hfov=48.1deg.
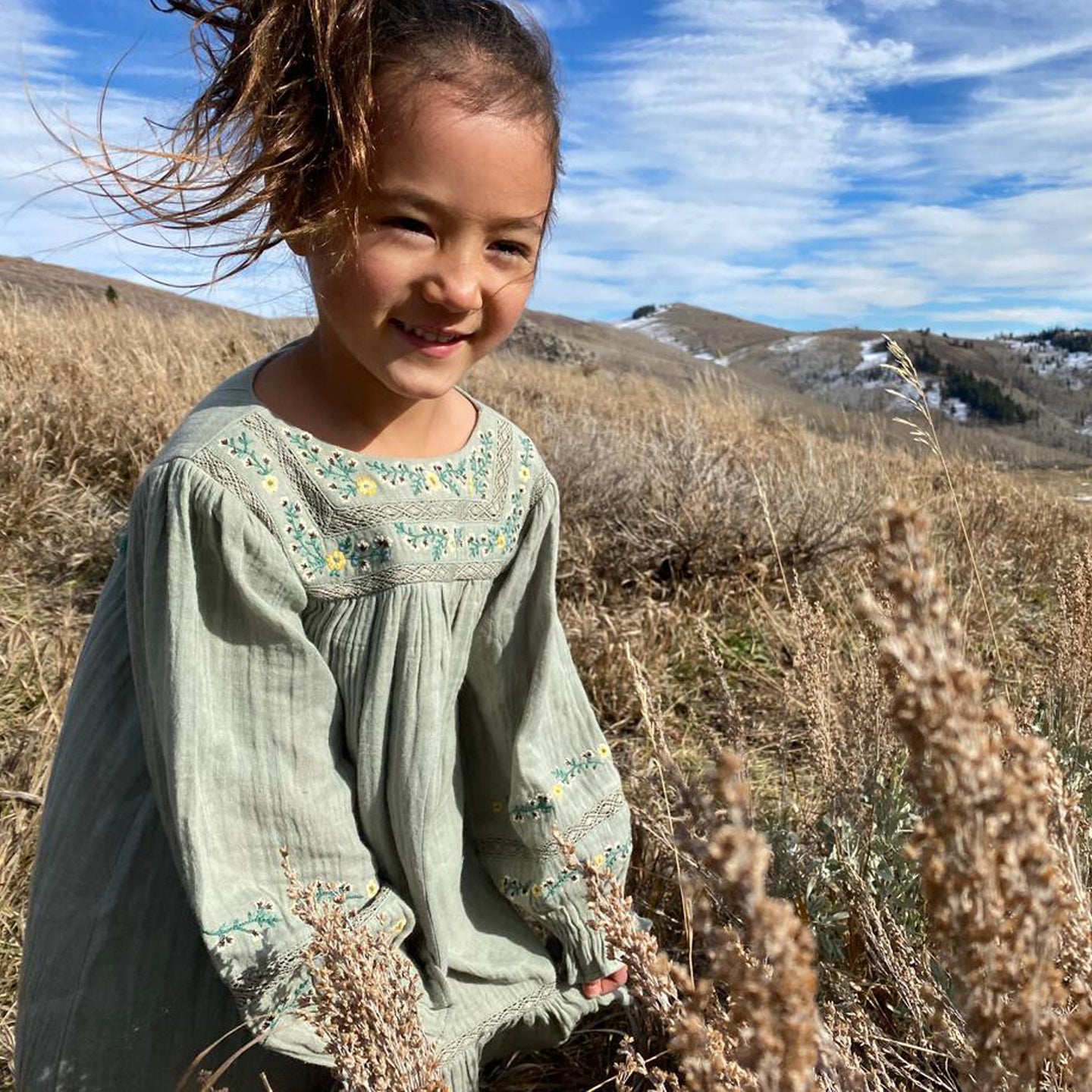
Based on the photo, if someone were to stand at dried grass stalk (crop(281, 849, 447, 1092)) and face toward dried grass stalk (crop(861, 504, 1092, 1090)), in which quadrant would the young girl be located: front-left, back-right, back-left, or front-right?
back-left

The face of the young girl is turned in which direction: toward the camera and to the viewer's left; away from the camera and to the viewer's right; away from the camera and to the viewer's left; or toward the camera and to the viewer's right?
toward the camera and to the viewer's right

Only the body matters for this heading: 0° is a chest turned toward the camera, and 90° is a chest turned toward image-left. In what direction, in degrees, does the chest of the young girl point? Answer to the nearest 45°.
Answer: approximately 315°

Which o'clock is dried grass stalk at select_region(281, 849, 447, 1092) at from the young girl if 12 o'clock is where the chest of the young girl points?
The dried grass stalk is roughly at 1 o'clock from the young girl.
